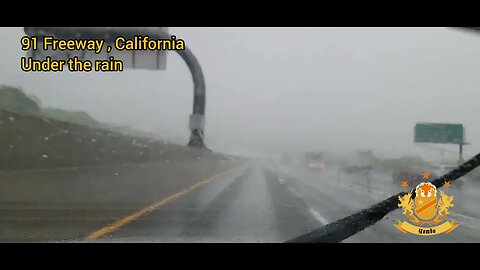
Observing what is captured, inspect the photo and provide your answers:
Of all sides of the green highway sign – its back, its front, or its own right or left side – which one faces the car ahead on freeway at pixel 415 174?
front

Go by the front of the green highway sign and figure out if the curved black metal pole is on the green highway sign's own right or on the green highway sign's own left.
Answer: on the green highway sign's own right

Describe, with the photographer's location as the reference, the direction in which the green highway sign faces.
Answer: facing the viewer
